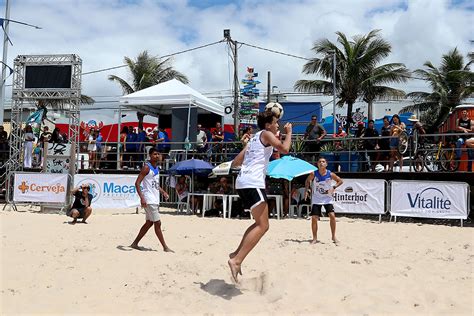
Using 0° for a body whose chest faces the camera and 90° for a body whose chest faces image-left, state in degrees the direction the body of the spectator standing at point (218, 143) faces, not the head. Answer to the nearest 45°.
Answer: approximately 0°

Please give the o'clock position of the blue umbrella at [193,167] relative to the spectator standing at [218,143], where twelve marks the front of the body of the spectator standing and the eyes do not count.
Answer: The blue umbrella is roughly at 1 o'clock from the spectator standing.

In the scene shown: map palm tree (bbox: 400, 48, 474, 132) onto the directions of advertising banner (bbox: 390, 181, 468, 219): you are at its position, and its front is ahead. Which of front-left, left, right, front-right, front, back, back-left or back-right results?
back

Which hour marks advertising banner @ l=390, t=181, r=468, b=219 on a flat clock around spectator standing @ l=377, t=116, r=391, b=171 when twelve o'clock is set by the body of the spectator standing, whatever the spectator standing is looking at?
The advertising banner is roughly at 11 o'clock from the spectator standing.

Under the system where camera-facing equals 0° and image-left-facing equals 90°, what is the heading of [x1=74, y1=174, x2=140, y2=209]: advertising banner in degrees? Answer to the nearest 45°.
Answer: approximately 0°

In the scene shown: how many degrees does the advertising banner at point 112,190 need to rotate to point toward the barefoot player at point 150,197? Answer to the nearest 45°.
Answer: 0° — it already faces them

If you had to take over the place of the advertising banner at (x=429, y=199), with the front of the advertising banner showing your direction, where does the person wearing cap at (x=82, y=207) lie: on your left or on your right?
on your right

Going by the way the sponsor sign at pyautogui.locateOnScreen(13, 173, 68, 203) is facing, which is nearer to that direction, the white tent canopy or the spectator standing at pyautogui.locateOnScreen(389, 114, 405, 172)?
the spectator standing

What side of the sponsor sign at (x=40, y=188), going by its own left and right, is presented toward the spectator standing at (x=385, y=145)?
left

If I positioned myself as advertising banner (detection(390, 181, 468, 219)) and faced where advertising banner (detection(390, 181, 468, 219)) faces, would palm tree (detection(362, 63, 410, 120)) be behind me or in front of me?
behind

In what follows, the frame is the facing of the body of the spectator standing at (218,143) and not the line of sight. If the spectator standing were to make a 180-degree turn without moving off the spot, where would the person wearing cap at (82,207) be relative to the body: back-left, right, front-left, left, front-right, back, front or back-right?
back-left

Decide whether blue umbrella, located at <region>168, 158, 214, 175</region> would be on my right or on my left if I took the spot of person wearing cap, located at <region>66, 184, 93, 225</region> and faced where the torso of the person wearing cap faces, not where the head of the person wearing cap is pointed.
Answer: on my left

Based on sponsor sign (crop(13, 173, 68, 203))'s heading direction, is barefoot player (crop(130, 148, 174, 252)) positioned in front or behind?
in front

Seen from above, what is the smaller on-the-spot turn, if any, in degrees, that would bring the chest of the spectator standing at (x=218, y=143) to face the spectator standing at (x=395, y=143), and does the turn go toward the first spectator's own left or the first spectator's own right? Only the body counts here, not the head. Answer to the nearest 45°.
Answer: approximately 45° to the first spectator's own left
